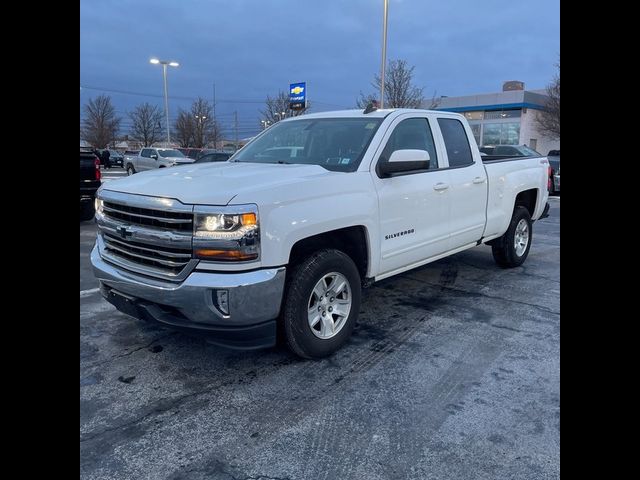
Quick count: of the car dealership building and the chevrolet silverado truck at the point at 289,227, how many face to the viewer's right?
0

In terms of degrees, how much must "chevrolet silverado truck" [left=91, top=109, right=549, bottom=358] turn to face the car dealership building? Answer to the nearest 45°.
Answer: approximately 135° to its right

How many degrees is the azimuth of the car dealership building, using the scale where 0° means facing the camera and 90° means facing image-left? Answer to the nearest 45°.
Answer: approximately 45°

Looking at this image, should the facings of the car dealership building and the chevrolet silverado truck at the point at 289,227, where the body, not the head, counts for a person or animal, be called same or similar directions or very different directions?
same or similar directions

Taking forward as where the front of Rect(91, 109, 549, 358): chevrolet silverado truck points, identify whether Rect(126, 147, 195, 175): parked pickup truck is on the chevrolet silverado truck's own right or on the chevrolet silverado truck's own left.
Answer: on the chevrolet silverado truck's own right

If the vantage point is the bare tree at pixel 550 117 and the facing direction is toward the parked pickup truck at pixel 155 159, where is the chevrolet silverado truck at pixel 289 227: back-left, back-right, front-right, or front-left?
front-left

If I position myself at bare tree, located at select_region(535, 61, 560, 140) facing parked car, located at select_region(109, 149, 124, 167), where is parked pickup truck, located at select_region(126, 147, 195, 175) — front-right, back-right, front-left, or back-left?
front-left

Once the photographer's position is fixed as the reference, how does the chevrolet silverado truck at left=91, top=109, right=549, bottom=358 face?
facing the viewer and to the left of the viewer
